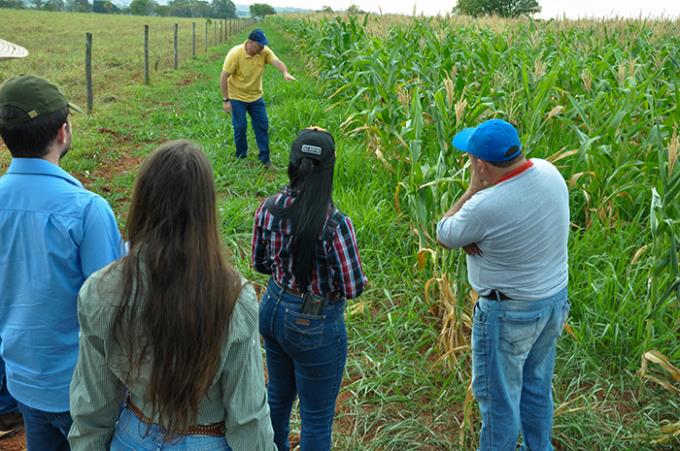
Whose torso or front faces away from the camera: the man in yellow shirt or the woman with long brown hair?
the woman with long brown hair

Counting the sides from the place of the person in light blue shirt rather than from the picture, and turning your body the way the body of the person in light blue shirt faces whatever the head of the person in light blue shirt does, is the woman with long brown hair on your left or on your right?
on your right

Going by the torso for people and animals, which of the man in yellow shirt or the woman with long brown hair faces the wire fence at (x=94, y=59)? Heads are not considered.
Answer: the woman with long brown hair

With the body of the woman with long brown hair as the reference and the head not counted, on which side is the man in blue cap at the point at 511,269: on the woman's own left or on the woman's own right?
on the woman's own right

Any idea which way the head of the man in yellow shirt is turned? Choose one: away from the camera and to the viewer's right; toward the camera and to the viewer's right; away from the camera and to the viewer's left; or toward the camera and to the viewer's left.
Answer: toward the camera and to the viewer's right

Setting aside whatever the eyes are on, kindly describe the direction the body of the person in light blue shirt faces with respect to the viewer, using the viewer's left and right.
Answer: facing away from the viewer and to the right of the viewer

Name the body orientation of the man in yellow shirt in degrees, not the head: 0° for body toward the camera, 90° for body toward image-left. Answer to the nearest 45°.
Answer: approximately 315°

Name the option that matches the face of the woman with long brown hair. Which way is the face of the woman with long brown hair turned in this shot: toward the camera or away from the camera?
away from the camera

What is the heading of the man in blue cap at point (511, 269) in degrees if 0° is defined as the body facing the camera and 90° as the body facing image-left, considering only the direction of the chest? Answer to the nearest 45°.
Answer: approximately 135°

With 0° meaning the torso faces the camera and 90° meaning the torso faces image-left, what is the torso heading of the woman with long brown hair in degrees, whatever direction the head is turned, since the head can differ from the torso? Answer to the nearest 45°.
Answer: approximately 180°

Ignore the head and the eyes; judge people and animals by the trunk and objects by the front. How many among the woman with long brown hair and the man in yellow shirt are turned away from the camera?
1

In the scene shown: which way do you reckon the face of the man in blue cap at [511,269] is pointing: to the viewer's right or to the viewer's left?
to the viewer's left

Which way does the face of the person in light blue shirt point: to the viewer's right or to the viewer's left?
to the viewer's right
